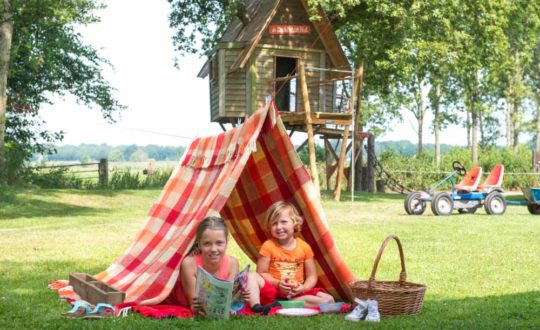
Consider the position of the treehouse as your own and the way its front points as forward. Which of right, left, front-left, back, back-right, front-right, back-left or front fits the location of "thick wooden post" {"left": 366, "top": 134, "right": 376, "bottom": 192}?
left

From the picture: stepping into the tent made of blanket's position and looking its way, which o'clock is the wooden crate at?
The wooden crate is roughly at 4 o'clock from the tent made of blanket.

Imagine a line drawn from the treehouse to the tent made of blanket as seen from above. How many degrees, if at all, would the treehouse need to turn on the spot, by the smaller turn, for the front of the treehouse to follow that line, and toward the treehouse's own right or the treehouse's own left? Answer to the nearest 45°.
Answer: approximately 45° to the treehouse's own right

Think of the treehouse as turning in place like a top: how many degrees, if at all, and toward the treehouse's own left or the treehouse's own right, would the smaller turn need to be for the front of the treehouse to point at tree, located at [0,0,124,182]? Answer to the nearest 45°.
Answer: approximately 135° to the treehouse's own right

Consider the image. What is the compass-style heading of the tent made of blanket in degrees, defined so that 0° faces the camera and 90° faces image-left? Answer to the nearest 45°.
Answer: approximately 315°

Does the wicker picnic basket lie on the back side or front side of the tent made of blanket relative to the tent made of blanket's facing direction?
on the front side

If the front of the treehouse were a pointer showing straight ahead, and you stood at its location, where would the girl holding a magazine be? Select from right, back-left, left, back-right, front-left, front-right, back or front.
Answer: front-right

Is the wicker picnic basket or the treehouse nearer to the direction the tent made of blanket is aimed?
the wicker picnic basket

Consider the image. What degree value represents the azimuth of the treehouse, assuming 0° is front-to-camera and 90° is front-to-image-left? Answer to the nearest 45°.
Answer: approximately 315°
